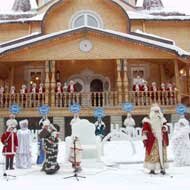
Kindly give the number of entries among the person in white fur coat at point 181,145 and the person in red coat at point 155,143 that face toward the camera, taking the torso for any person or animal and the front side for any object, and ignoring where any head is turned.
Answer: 2

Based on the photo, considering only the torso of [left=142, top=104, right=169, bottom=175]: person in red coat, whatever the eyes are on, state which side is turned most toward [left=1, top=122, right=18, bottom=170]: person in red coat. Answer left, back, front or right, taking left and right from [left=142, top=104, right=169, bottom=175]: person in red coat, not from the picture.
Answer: right

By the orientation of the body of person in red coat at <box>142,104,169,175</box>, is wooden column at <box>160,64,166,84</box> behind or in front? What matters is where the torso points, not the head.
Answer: behind

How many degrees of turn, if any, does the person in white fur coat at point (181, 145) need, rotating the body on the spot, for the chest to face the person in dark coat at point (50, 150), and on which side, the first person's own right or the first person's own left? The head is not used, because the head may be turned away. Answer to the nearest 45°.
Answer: approximately 45° to the first person's own right

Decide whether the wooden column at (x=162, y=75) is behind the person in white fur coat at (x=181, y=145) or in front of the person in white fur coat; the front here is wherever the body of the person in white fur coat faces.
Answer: behind

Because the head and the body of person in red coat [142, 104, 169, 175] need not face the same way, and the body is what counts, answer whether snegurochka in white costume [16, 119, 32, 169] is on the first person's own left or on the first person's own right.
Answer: on the first person's own right

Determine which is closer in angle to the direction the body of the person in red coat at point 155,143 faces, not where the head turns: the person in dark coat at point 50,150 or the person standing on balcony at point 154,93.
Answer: the person in dark coat

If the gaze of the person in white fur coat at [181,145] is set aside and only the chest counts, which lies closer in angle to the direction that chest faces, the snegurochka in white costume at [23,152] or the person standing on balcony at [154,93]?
the snegurochka in white costume

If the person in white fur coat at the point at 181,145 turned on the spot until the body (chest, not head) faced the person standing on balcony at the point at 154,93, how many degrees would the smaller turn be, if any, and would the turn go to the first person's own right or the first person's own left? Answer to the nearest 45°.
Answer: approximately 180°

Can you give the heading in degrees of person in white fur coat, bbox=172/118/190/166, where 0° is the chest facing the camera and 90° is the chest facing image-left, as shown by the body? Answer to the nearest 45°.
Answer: approximately 0°

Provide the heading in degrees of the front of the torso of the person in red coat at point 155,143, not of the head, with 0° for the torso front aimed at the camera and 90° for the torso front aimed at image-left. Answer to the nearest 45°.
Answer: approximately 0°
